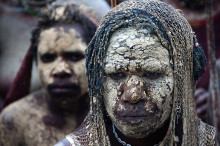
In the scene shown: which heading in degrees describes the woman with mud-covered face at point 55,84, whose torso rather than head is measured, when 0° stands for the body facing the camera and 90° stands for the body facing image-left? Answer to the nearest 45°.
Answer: approximately 0°

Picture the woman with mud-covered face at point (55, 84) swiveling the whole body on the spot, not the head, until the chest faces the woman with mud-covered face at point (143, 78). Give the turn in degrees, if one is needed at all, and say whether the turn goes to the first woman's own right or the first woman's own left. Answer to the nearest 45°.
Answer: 0° — they already face them

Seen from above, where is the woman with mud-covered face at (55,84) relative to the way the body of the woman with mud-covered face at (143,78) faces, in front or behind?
behind

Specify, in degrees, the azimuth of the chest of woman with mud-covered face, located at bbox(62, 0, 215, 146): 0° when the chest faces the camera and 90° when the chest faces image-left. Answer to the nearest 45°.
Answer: approximately 0°

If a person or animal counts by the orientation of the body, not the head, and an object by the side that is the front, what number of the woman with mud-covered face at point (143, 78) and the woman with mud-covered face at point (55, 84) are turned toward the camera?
2
